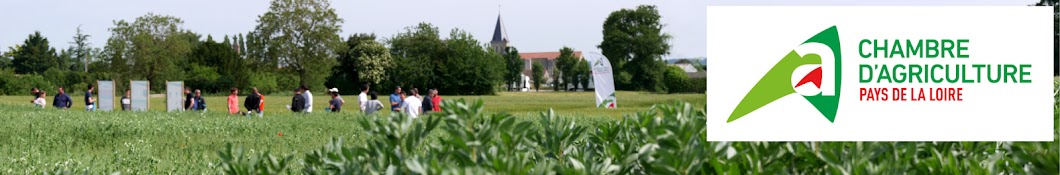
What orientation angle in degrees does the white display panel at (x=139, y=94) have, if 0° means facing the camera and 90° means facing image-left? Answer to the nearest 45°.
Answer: approximately 0°

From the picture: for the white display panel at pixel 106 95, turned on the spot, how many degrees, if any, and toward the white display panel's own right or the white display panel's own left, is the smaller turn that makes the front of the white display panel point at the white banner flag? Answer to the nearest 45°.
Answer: approximately 45° to the white display panel's own left

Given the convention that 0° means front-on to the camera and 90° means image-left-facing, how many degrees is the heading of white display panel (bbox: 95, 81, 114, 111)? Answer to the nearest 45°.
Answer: approximately 0°
